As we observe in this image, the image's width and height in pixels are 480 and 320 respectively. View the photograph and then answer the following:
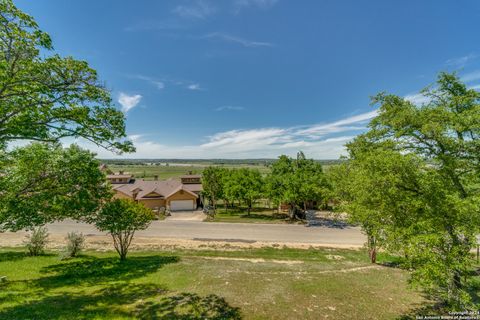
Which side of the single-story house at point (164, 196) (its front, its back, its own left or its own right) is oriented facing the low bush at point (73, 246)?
front

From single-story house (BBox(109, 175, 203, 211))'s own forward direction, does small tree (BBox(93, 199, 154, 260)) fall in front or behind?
in front

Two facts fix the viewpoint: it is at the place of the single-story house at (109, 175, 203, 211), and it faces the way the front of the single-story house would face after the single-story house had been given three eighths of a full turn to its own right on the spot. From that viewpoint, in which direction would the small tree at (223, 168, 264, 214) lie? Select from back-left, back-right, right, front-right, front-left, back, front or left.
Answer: back

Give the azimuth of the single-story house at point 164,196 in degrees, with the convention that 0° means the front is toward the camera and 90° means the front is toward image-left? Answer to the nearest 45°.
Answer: approximately 0°

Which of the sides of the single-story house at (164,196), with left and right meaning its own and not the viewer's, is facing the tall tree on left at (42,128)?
front
